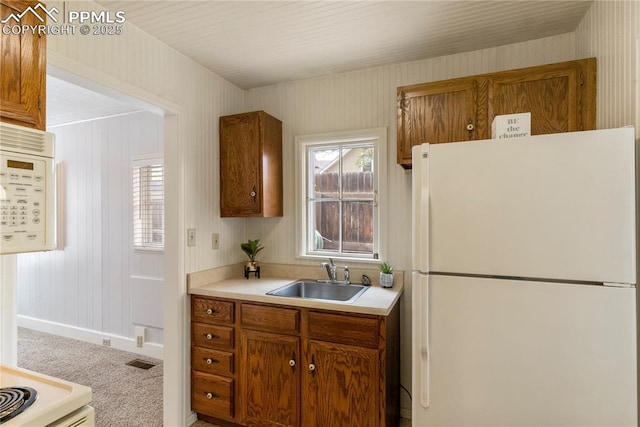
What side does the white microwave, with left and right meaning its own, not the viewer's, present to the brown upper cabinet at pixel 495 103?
front

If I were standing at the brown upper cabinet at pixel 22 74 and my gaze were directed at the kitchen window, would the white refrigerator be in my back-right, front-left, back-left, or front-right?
front-right

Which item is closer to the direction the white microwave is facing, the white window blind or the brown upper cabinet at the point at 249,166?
the brown upper cabinet

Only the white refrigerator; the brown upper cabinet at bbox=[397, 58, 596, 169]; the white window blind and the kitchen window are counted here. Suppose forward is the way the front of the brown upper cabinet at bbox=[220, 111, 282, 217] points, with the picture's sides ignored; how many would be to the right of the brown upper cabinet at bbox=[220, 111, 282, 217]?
1

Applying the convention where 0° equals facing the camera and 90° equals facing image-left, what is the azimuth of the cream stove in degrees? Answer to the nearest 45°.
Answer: approximately 315°

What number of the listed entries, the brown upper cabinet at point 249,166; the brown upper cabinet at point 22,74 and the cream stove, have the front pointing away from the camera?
0

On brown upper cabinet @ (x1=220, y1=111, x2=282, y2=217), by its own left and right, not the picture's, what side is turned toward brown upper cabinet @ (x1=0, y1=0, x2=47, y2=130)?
front

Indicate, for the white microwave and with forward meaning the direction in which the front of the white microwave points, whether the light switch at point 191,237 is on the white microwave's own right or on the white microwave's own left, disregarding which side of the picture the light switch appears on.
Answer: on the white microwave's own left

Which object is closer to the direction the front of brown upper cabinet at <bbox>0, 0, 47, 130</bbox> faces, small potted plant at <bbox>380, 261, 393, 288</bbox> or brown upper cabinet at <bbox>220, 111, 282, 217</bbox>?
the small potted plant

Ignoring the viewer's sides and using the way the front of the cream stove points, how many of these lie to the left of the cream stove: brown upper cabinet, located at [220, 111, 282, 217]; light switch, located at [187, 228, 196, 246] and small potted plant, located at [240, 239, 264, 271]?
3

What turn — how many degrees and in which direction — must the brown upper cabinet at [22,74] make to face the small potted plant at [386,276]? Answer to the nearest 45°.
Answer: approximately 45° to its left

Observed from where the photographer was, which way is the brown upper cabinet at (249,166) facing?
facing the viewer and to the left of the viewer

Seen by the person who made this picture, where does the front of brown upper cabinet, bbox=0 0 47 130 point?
facing the viewer and to the right of the viewer

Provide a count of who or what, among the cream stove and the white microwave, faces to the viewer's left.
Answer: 0

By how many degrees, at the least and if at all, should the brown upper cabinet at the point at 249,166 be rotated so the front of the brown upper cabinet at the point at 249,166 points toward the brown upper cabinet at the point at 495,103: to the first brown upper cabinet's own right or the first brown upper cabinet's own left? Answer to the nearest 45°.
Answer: approximately 90° to the first brown upper cabinet's own left
